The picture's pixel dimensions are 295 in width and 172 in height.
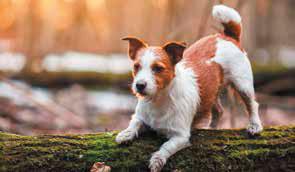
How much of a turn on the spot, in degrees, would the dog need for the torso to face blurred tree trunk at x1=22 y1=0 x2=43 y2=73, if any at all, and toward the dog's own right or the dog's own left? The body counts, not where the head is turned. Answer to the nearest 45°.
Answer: approximately 90° to the dog's own right

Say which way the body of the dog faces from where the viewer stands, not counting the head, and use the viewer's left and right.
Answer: facing the viewer and to the left of the viewer
